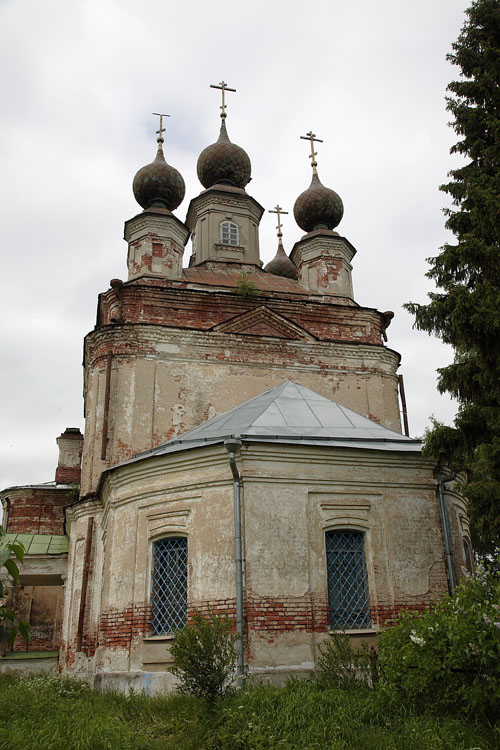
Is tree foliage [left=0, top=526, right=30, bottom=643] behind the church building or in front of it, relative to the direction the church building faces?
behind

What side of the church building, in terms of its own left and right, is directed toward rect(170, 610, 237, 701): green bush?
back

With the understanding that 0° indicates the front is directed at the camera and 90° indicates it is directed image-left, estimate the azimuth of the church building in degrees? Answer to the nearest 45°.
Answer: approximately 180°

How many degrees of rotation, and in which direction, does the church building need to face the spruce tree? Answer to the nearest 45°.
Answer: approximately 135° to its right
